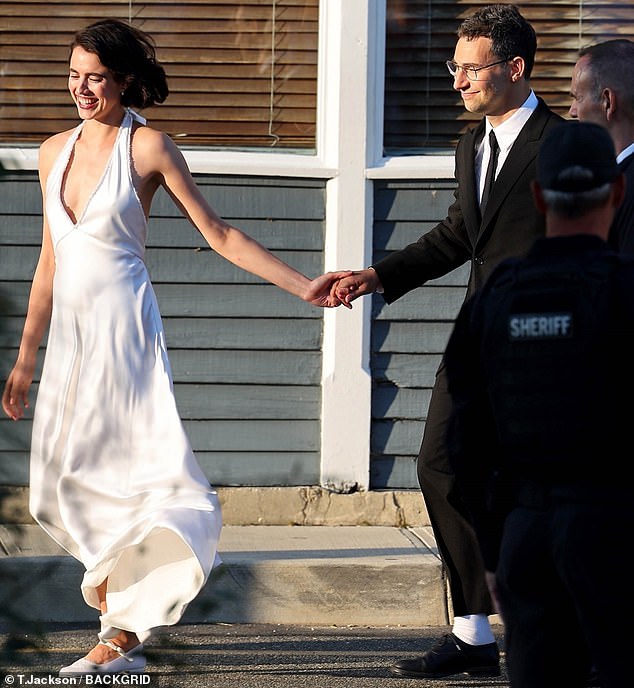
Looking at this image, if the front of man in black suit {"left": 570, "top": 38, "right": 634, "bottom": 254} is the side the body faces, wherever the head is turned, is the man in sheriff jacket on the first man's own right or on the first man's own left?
on the first man's own left

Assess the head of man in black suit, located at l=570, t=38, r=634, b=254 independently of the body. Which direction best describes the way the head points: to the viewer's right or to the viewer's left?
to the viewer's left

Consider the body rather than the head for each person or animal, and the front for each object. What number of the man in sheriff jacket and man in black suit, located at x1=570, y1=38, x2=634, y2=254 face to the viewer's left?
1

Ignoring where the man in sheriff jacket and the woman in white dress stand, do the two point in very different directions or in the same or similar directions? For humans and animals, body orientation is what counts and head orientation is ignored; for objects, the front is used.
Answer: very different directions

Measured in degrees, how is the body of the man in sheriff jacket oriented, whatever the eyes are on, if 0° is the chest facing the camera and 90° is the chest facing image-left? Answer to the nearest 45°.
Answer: approximately 180°

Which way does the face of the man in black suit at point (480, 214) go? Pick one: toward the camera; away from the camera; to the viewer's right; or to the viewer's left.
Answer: to the viewer's left

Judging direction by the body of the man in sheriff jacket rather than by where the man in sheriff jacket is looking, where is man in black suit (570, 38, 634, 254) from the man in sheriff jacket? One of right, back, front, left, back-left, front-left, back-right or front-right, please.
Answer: front

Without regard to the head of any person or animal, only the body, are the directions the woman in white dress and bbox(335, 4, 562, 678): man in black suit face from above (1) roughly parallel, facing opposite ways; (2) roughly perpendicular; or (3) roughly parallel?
roughly parallel

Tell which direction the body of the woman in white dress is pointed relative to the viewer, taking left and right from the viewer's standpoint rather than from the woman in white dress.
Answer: facing the viewer and to the left of the viewer

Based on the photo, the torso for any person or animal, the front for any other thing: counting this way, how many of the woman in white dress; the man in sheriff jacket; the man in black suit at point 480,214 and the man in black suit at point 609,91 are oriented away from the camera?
1

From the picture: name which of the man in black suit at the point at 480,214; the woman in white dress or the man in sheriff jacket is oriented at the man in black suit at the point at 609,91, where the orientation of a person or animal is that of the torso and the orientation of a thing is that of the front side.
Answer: the man in sheriff jacket

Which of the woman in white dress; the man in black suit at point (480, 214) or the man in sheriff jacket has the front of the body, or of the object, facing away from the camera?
the man in sheriff jacket

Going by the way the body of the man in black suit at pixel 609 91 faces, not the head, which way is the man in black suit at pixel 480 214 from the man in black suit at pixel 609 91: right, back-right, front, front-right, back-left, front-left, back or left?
front

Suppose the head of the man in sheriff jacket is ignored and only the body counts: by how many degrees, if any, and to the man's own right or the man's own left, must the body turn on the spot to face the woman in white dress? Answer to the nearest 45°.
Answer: approximately 45° to the man's own left

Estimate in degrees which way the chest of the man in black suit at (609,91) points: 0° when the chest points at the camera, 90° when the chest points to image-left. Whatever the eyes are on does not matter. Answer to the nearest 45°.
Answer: approximately 90°

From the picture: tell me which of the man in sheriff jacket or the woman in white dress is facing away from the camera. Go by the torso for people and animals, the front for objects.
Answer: the man in sheriff jacket

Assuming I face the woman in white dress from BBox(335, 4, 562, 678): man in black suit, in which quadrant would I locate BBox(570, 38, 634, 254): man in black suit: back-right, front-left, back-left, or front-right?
back-left
